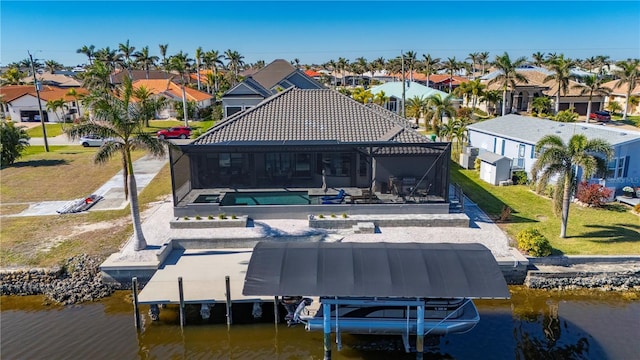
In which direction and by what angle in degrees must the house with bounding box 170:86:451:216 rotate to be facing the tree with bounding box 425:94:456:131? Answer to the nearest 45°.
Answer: approximately 45° to its right

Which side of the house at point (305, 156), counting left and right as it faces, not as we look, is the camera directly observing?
back

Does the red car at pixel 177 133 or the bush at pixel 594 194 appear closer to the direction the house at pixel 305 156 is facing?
the red car

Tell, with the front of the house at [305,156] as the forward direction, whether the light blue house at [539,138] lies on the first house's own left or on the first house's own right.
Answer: on the first house's own right

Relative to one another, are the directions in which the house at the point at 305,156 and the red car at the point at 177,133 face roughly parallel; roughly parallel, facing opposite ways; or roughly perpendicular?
roughly perpendicular

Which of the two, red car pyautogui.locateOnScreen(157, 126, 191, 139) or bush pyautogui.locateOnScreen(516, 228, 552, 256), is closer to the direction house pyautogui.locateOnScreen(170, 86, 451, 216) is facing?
the red car

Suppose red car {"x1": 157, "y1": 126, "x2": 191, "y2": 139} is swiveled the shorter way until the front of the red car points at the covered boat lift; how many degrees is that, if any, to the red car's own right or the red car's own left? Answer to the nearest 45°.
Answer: approximately 90° to the red car's own left

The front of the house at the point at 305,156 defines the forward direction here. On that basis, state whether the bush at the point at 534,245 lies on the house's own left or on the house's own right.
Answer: on the house's own right

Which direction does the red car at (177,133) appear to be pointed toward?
to the viewer's left

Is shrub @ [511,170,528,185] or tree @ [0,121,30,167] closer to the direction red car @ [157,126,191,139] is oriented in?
the tree

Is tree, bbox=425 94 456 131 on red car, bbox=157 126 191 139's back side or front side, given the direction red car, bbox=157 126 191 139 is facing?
on the back side

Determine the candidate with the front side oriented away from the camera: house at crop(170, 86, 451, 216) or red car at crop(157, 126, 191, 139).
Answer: the house

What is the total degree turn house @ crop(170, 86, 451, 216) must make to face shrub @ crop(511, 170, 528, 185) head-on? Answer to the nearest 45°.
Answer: approximately 90° to its right
